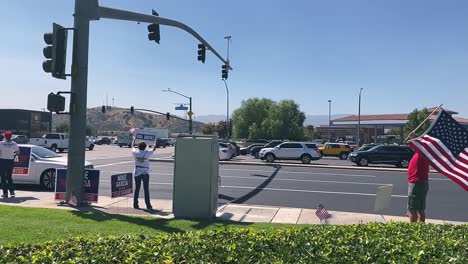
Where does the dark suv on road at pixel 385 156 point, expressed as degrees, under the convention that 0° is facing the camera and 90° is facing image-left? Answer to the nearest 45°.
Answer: approximately 90°

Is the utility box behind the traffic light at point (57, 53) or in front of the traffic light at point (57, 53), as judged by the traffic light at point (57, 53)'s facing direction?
behind

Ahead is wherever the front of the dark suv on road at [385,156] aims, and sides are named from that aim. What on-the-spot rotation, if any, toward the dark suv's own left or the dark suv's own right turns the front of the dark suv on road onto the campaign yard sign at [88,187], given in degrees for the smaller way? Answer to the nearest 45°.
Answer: approximately 90° to the dark suv's own left

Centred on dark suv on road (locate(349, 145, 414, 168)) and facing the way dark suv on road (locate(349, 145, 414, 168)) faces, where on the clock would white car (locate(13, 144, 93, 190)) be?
The white car is roughly at 10 o'clock from the dark suv on road.

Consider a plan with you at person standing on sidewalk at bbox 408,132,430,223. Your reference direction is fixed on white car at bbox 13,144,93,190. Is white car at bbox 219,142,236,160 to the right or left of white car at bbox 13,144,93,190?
right

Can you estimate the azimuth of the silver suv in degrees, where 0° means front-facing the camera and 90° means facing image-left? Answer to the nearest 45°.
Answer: approximately 90°

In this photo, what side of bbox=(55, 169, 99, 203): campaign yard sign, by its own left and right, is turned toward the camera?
front
